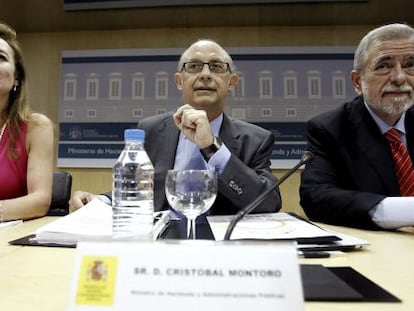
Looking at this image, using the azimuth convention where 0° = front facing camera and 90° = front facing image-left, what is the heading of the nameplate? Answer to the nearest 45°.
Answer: approximately 0°

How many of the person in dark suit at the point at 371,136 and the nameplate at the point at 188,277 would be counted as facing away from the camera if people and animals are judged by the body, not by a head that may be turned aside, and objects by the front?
0

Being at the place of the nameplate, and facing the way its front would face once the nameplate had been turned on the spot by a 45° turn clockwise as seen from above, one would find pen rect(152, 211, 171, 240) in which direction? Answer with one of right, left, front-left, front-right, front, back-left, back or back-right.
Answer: back-right

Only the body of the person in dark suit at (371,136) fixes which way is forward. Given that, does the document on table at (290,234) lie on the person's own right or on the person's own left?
on the person's own right

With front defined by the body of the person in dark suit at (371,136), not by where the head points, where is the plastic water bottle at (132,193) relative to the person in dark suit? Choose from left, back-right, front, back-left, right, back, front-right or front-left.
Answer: right

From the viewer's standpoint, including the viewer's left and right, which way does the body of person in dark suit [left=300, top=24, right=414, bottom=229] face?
facing the viewer and to the right of the viewer

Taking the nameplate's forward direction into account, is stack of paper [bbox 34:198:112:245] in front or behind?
behind

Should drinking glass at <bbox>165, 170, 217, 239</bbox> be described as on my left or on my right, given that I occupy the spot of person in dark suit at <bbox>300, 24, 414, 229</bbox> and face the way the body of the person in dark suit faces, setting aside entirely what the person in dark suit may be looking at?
on my right

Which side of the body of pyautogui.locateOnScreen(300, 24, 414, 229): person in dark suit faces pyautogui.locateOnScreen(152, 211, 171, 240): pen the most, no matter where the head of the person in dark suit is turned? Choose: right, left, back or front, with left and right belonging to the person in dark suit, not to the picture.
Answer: right
